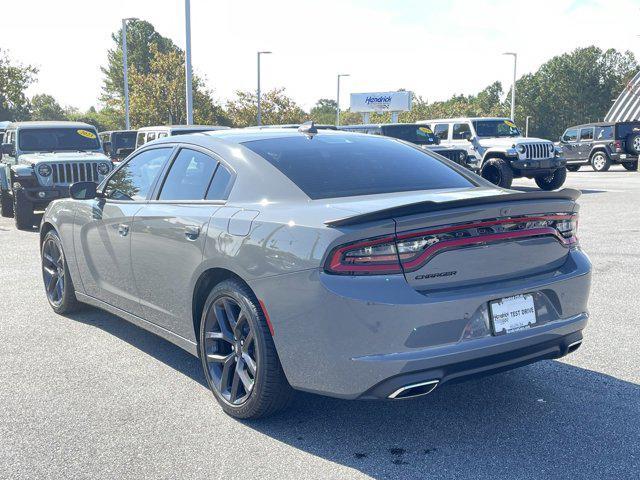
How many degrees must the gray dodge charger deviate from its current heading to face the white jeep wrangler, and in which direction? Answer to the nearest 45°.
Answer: approximately 45° to its right

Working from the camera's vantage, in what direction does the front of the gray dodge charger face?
facing away from the viewer and to the left of the viewer

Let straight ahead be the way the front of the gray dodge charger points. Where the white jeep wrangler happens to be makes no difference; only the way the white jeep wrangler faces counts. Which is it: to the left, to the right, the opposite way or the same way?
the opposite way

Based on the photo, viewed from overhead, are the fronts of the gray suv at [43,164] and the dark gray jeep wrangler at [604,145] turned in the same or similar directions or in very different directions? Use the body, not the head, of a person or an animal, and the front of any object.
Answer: very different directions

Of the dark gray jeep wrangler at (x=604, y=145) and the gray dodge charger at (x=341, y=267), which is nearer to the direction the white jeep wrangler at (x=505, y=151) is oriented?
the gray dodge charger

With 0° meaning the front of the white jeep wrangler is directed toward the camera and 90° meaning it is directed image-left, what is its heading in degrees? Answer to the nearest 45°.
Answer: approximately 315°

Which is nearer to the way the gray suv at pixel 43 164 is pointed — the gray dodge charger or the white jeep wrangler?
the gray dodge charger

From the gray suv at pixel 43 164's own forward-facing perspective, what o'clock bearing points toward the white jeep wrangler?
The white jeep wrangler is roughly at 9 o'clock from the gray suv.

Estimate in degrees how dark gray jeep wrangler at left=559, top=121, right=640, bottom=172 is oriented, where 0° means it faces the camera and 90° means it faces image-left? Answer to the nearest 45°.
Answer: approximately 135°

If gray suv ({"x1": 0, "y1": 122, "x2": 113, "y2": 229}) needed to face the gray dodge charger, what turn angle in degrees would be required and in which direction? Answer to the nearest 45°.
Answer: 0° — it already faces it

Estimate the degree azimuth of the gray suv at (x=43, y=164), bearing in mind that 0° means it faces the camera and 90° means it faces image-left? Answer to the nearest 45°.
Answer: approximately 0°

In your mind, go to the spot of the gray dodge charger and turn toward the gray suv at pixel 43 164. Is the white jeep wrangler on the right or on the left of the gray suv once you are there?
right

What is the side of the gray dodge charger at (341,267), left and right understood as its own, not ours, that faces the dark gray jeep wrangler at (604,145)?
right
